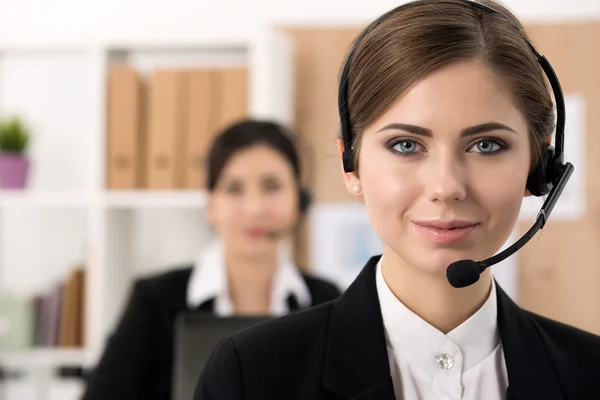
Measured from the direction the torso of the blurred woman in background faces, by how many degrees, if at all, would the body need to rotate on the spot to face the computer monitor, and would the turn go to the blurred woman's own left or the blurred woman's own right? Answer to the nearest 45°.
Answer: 0° — they already face it

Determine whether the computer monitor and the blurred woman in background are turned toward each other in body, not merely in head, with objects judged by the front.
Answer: yes

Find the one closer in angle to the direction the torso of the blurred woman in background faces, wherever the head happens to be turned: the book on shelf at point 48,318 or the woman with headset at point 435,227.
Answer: the woman with headset

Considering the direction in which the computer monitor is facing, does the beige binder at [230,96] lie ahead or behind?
ahead

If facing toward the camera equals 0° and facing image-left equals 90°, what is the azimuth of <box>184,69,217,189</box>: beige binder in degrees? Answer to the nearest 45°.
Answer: approximately 0°

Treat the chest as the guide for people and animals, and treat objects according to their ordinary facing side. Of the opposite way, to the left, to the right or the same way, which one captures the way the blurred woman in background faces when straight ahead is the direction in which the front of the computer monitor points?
the opposite way

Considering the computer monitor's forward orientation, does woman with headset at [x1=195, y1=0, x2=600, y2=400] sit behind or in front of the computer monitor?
behind

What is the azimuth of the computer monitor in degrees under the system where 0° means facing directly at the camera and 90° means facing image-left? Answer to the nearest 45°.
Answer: approximately 180°

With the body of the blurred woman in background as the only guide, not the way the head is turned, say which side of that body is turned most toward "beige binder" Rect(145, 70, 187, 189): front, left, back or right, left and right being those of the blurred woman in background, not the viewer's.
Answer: back

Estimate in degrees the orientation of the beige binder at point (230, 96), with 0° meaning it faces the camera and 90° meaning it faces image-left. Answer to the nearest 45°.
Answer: approximately 0°

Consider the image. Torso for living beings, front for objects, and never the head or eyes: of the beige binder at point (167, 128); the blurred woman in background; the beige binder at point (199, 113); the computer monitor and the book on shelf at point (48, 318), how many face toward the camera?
4

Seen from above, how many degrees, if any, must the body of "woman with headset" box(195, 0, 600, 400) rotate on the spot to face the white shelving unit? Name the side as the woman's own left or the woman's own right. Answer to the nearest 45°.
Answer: approximately 135° to the woman's own right
